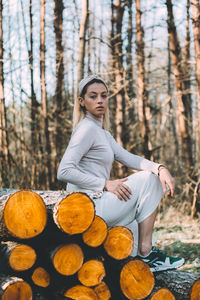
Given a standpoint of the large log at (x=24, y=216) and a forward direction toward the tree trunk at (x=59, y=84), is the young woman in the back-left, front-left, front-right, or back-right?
front-right

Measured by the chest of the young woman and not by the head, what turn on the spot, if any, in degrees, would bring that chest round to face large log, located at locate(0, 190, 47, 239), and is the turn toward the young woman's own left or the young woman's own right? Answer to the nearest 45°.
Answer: approximately 135° to the young woman's own right

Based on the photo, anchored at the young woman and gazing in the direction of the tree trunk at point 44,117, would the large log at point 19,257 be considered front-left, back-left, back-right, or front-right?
back-left

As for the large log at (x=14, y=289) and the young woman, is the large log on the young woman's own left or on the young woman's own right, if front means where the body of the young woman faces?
on the young woman's own right

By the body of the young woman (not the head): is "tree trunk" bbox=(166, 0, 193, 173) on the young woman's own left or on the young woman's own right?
on the young woman's own left
